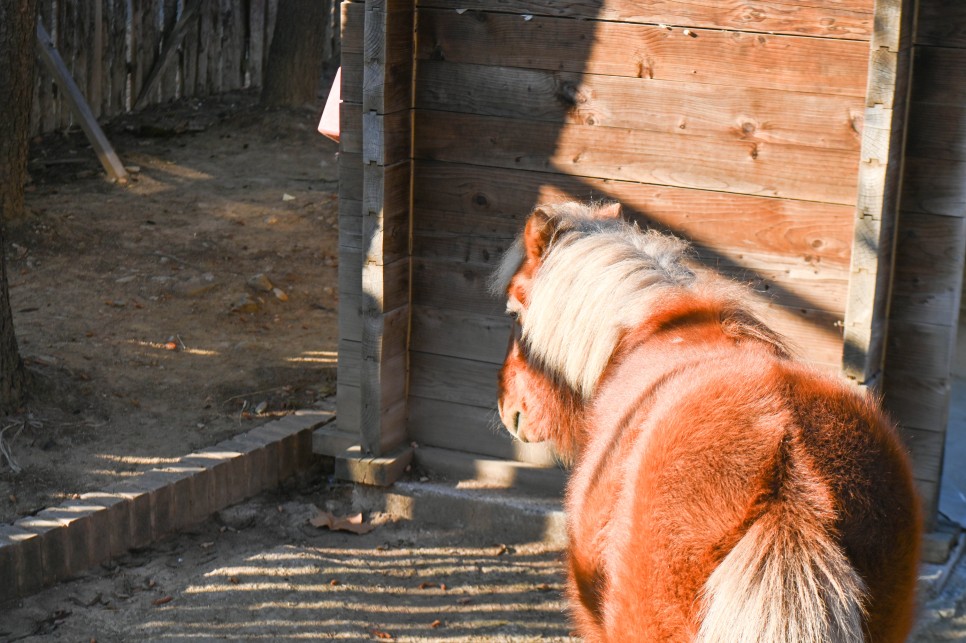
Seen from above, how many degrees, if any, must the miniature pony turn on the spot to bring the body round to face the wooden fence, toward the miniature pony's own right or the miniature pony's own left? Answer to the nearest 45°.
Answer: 0° — it already faces it

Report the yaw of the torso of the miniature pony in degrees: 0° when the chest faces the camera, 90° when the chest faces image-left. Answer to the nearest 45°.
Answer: approximately 135°

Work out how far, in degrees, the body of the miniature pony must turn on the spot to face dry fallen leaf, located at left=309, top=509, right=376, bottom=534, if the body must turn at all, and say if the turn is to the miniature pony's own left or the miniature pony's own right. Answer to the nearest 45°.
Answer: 0° — it already faces it

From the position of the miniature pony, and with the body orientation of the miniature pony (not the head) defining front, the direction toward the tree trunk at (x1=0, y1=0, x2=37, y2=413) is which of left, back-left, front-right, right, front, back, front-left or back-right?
front

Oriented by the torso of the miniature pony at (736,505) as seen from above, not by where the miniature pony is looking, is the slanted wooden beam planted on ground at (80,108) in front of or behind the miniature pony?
in front

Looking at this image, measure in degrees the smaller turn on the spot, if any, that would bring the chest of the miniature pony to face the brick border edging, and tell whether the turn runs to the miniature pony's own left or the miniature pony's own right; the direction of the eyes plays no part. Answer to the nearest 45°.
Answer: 0° — it already faces it

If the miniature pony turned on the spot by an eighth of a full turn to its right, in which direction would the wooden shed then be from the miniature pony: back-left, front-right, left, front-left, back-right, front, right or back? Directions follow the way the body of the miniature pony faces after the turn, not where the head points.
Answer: front
